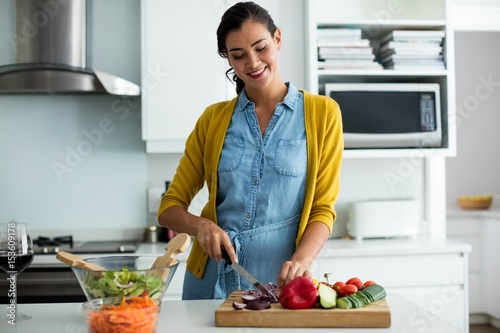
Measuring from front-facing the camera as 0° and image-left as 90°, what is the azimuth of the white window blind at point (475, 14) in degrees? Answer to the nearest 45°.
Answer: approximately 0°

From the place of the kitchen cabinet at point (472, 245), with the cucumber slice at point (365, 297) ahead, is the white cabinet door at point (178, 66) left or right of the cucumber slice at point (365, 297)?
right

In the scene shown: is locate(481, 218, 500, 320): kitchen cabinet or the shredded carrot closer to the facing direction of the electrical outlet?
the shredded carrot

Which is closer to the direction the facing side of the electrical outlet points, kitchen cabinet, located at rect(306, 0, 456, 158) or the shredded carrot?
the shredded carrot

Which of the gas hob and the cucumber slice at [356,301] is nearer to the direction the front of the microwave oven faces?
the cucumber slice

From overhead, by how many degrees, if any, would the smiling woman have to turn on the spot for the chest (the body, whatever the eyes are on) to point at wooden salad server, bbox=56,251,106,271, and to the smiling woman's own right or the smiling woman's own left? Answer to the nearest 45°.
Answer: approximately 45° to the smiling woman's own right

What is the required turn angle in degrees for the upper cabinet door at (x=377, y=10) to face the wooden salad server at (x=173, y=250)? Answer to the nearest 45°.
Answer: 0° — it already faces it

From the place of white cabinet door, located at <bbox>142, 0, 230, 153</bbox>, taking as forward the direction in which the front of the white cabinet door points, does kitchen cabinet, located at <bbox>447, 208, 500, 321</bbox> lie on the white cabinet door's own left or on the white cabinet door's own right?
on the white cabinet door's own left

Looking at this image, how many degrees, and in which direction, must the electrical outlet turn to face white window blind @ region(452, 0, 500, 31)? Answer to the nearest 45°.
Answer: approximately 90° to its left

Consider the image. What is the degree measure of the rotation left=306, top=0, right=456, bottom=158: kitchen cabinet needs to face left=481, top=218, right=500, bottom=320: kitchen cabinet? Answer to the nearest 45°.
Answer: approximately 135° to its left
